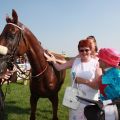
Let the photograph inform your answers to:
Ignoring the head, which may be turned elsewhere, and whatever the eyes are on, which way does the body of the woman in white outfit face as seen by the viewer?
toward the camera

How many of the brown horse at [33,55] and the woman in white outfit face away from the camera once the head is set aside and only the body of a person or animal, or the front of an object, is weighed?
0

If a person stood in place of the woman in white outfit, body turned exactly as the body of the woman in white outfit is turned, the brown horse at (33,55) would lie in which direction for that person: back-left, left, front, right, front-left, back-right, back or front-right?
back-right

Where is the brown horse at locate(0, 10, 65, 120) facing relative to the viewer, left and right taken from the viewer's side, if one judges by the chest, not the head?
facing the viewer and to the left of the viewer

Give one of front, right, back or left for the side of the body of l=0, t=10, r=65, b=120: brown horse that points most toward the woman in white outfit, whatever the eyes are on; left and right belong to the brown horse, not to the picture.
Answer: left
